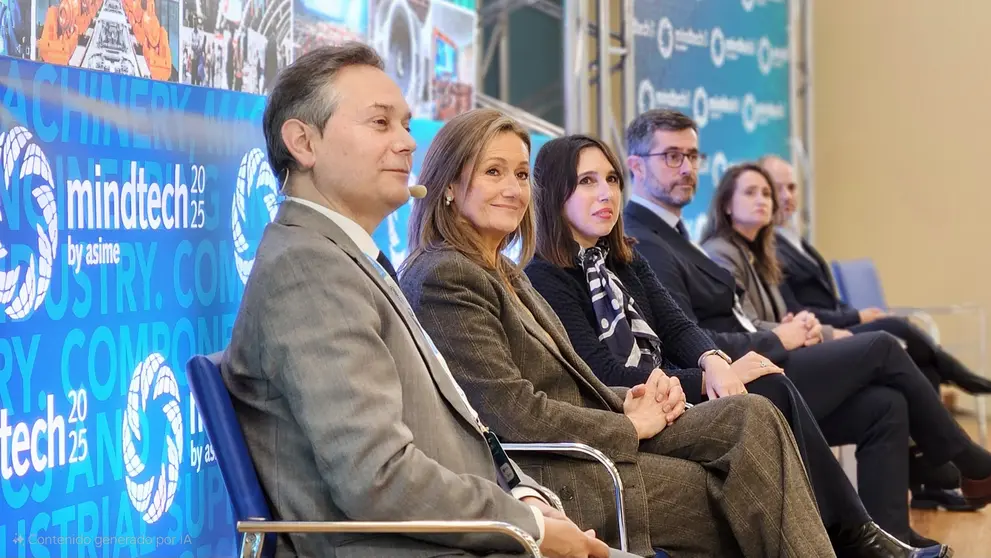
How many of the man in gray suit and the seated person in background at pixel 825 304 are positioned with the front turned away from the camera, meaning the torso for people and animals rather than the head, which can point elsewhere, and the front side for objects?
0

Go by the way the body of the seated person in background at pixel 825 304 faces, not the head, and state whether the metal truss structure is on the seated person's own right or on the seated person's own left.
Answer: on the seated person's own right

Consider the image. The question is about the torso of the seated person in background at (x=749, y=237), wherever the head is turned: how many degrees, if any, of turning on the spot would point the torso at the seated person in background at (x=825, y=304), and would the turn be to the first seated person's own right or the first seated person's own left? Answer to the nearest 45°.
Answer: approximately 90° to the first seated person's own left
